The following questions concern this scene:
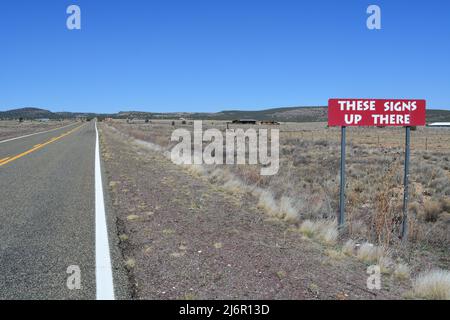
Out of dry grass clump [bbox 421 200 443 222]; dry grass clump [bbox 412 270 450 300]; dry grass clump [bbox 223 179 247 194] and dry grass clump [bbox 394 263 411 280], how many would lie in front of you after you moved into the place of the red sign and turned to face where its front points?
2

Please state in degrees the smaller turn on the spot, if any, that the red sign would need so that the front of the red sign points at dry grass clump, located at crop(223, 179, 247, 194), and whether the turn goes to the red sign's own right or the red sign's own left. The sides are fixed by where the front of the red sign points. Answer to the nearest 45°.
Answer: approximately 135° to the red sign's own right

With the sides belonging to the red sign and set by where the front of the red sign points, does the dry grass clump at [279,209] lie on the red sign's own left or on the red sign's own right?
on the red sign's own right

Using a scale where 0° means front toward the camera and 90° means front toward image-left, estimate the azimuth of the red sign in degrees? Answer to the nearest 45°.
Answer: approximately 0°
